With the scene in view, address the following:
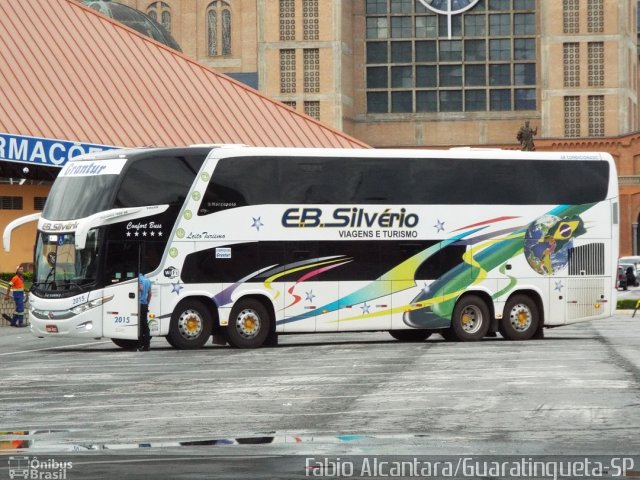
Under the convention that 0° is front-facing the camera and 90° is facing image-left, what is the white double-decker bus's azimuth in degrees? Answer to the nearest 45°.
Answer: approximately 45°

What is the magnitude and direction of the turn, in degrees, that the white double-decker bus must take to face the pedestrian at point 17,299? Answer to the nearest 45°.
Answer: approximately 90° to its right
